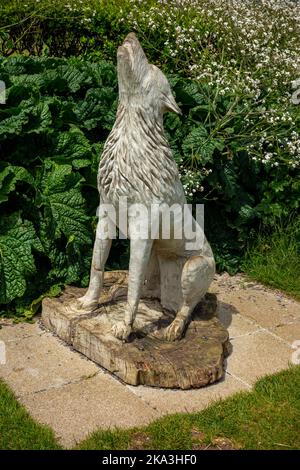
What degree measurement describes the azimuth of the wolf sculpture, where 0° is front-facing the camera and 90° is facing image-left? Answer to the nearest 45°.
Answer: approximately 45°
